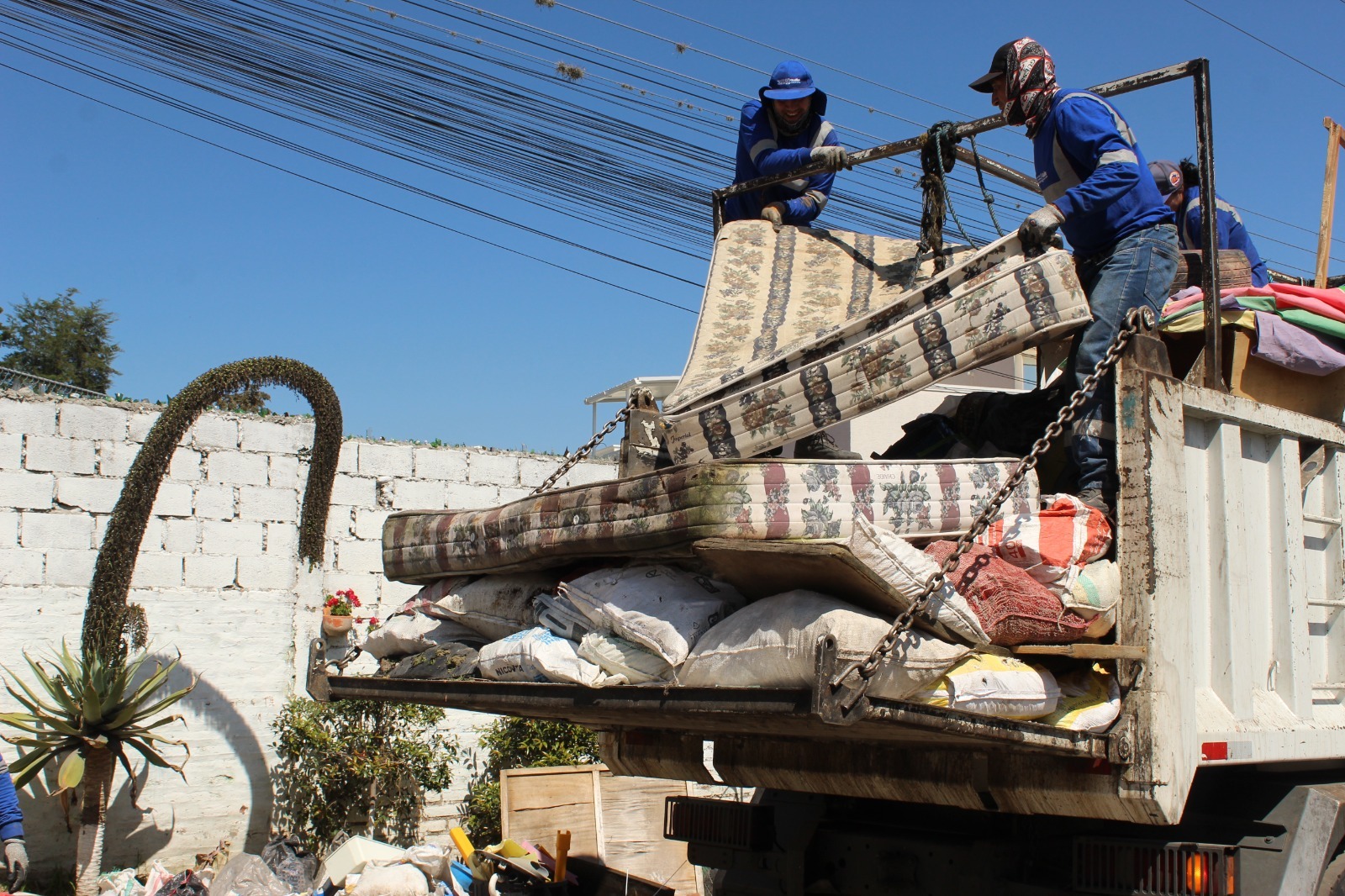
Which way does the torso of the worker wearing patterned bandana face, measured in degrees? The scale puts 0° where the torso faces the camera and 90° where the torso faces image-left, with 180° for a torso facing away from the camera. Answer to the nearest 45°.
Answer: approximately 90°
